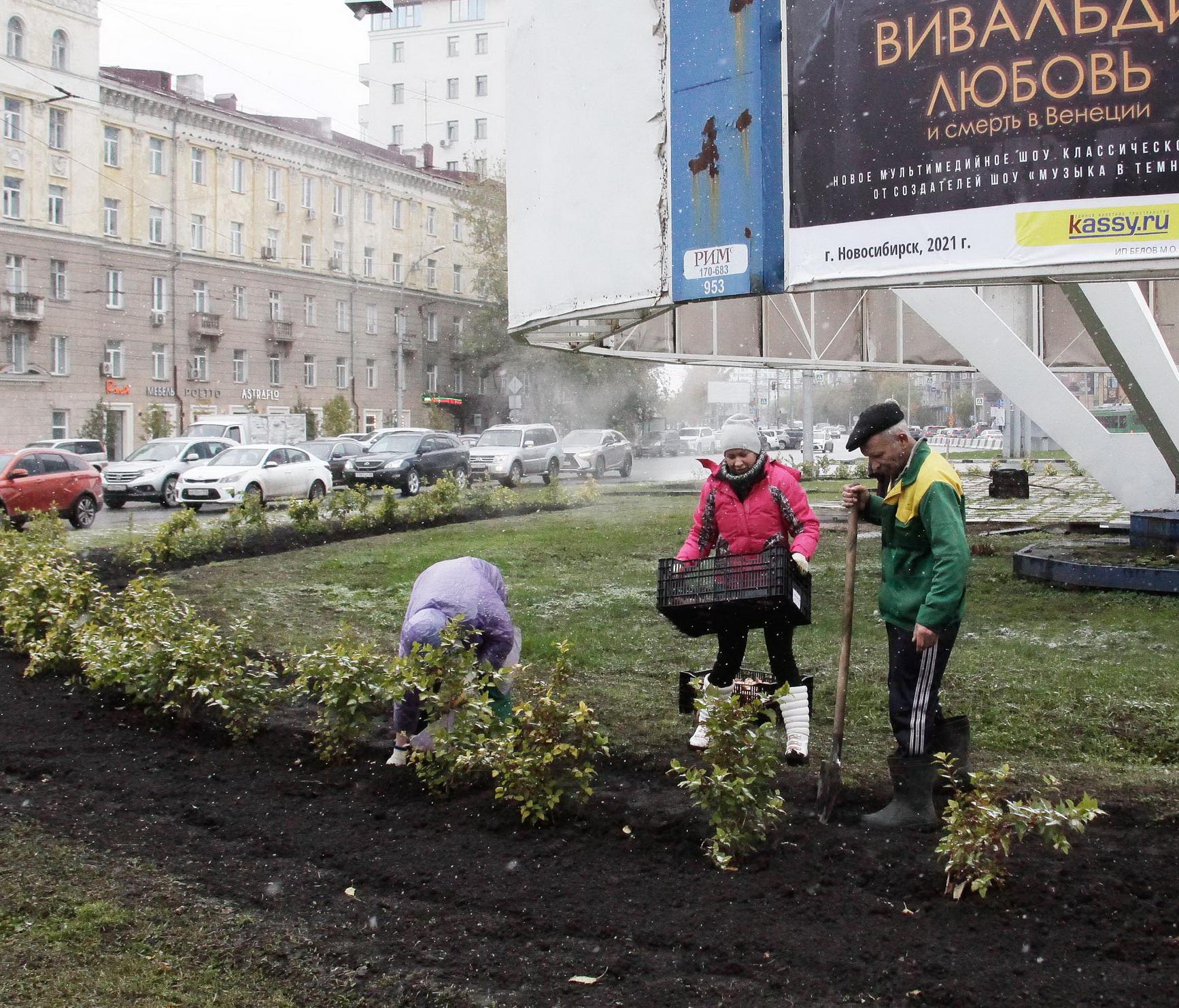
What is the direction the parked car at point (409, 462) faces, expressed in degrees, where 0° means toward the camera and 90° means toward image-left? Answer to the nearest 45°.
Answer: approximately 45°

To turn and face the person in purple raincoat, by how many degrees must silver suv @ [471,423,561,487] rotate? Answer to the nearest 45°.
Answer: approximately 45° to its left

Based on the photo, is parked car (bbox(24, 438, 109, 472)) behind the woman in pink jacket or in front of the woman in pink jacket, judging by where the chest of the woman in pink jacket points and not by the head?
behind

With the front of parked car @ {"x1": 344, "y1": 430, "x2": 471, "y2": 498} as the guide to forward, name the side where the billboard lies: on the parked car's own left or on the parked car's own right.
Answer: on the parked car's own left

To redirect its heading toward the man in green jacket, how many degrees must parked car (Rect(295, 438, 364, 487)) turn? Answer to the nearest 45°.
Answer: approximately 45° to its left

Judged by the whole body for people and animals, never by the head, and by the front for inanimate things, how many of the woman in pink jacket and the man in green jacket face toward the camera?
1

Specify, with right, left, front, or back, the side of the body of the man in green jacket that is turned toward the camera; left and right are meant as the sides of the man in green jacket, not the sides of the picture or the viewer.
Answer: left

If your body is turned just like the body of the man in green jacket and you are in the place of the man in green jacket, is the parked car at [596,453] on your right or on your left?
on your right

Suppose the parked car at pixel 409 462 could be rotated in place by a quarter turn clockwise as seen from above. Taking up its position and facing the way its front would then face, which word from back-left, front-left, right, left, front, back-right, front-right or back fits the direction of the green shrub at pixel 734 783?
back-left

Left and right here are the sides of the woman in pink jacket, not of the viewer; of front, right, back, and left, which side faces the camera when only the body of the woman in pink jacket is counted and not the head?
front

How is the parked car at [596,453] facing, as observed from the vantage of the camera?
facing the viewer and to the left of the viewer

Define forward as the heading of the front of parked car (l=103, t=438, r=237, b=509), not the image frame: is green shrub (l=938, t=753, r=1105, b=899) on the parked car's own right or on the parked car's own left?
on the parked car's own left
